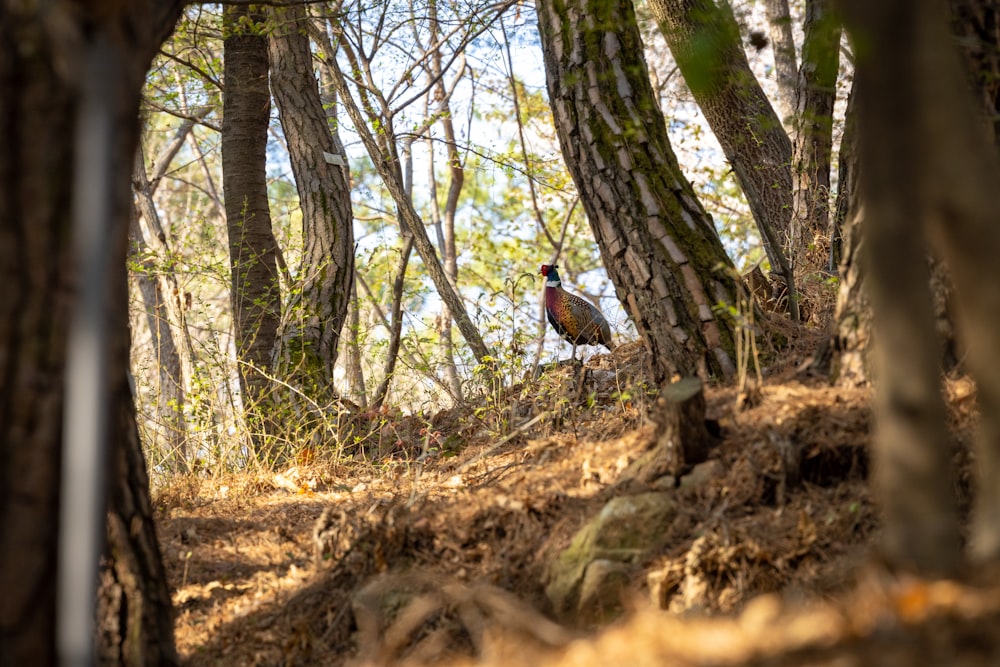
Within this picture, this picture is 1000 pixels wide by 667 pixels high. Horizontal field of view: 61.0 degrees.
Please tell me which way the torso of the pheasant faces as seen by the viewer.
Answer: to the viewer's left

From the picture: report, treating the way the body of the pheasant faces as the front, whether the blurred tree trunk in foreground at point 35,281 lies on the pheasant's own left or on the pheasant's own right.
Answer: on the pheasant's own left

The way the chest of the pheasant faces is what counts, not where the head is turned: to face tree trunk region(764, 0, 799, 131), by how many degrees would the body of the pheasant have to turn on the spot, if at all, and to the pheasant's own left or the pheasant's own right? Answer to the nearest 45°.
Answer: approximately 135° to the pheasant's own right

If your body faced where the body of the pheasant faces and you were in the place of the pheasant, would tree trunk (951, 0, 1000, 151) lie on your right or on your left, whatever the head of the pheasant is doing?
on your left

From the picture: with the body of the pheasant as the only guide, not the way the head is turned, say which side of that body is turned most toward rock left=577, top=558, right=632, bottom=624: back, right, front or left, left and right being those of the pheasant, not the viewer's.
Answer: left

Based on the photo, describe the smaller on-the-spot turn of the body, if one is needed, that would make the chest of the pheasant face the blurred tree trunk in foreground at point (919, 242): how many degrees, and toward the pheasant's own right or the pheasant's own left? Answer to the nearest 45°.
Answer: approximately 90° to the pheasant's own left

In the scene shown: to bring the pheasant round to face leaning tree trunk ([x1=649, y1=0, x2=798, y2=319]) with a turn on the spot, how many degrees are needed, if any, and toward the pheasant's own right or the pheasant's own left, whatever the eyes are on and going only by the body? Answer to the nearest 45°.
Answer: approximately 180°
